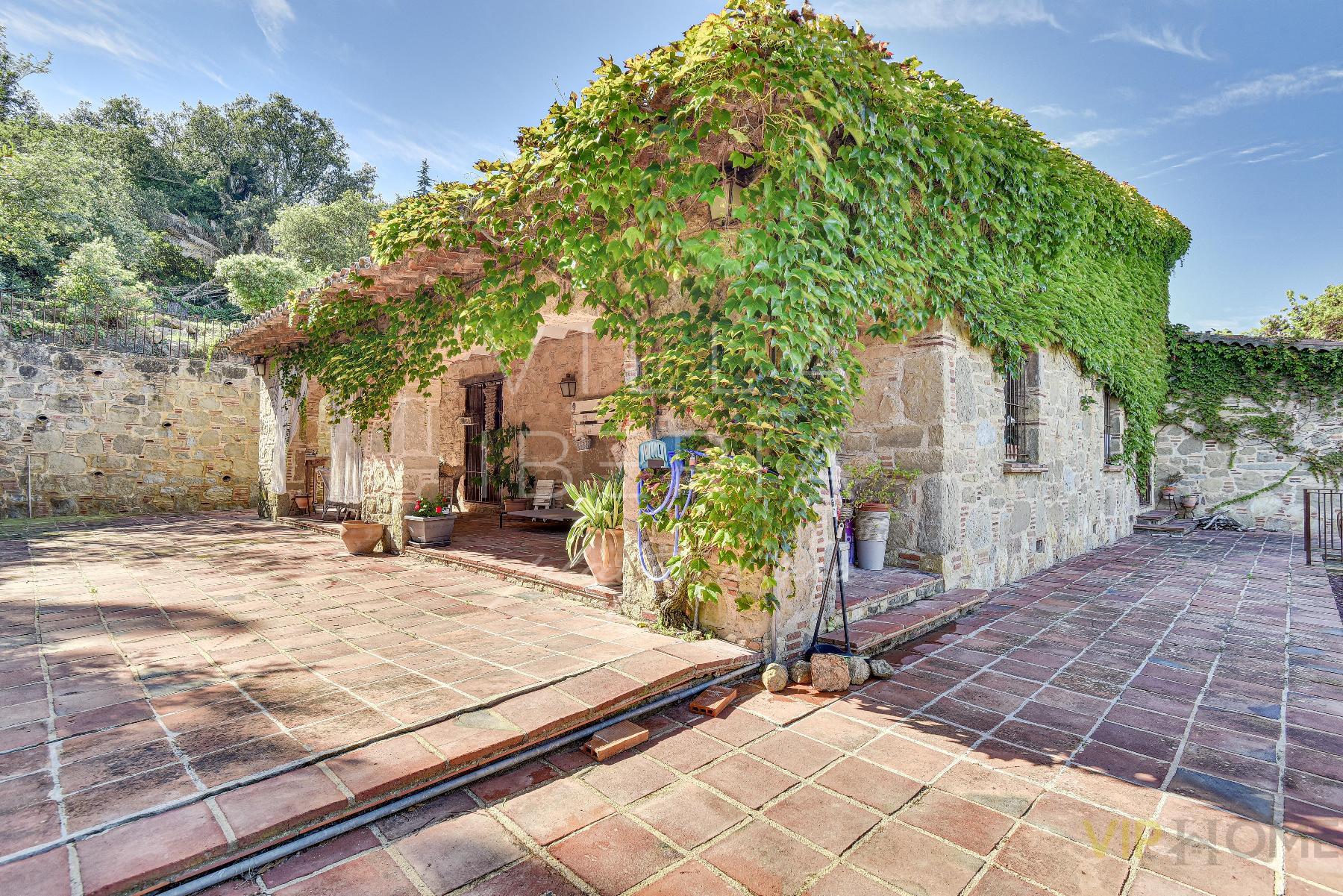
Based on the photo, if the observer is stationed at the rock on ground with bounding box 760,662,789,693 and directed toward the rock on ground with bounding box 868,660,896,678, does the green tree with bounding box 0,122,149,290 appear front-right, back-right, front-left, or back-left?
back-left

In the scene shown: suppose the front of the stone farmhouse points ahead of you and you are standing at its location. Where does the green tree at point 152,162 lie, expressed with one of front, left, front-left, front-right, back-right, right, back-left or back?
right

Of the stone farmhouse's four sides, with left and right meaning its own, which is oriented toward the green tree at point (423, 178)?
right

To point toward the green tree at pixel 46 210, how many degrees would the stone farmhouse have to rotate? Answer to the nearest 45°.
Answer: approximately 90° to its right

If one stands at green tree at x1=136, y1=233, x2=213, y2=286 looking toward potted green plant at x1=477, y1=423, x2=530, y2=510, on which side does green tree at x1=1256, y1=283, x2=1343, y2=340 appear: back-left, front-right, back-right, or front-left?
front-left

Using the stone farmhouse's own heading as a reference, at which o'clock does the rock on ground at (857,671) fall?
The rock on ground is roughly at 11 o'clock from the stone farmhouse.

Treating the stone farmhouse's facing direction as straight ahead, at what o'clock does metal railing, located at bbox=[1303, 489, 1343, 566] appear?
The metal railing is roughly at 7 o'clock from the stone farmhouse.

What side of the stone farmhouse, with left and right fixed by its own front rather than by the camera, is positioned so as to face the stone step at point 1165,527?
back

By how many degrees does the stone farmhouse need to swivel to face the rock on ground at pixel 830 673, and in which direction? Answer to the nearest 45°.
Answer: approximately 45° to its left

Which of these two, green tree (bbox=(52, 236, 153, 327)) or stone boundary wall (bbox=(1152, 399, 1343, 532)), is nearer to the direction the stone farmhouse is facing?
the green tree

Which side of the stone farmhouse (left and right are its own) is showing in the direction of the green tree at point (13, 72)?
right

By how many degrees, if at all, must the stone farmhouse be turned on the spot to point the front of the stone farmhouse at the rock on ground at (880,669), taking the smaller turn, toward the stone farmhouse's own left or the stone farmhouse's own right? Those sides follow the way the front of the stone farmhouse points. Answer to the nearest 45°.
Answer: approximately 45° to the stone farmhouse's own left

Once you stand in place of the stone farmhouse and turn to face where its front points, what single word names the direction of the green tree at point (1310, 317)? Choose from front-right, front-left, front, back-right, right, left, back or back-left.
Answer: back

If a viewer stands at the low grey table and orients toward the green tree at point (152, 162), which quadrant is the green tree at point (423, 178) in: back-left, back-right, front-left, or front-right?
front-right
